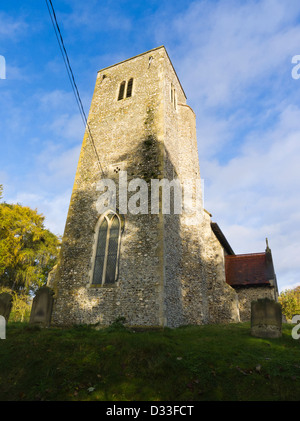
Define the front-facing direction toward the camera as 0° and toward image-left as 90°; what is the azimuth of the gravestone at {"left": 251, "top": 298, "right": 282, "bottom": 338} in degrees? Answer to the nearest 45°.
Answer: approximately 0°

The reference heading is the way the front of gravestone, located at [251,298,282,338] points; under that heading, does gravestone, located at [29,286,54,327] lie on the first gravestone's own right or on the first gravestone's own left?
on the first gravestone's own right

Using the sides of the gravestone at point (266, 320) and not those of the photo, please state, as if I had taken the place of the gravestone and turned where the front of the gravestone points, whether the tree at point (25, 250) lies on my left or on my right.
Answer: on my right

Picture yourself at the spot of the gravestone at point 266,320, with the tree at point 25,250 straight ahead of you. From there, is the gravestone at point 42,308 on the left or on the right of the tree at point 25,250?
left
